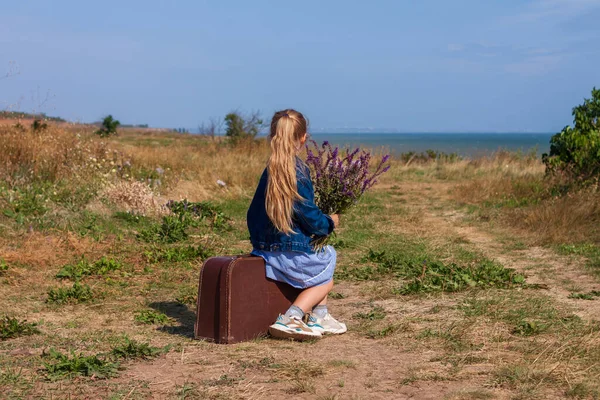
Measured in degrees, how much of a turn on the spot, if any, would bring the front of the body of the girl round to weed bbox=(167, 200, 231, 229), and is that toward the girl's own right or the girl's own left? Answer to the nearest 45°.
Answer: approximately 45° to the girl's own left

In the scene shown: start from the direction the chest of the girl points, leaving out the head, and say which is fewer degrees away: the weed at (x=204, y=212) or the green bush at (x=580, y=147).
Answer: the green bush

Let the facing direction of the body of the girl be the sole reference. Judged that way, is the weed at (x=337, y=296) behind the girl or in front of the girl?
in front

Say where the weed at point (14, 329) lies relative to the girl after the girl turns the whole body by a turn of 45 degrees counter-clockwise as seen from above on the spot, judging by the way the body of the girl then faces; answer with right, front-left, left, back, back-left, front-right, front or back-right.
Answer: left

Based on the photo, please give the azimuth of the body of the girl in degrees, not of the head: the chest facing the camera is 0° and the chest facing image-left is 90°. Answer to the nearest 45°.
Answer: approximately 225°

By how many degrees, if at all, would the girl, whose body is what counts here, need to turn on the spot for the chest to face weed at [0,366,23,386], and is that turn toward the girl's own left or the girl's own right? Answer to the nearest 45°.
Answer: approximately 180°

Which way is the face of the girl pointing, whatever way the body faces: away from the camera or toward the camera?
away from the camera

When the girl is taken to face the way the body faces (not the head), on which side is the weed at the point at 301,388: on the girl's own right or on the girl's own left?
on the girl's own right

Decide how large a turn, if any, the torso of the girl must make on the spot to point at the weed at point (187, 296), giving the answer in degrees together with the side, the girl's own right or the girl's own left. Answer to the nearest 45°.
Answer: approximately 90° to the girl's own left

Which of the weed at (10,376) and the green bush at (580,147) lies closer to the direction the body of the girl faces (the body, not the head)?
the green bush
